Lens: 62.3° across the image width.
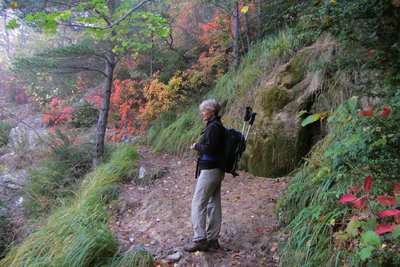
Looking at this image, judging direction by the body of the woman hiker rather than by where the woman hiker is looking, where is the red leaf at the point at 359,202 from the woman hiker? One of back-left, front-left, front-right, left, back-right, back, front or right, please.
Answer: back-left

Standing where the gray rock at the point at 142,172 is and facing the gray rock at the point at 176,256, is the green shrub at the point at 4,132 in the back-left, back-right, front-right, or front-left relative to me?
back-right

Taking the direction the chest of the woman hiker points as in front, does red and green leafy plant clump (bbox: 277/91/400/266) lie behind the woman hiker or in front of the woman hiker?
behind

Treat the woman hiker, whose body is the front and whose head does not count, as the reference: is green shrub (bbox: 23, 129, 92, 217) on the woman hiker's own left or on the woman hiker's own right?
on the woman hiker's own right

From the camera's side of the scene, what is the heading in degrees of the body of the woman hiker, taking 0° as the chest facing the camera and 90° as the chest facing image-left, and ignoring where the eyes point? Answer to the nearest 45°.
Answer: approximately 90°

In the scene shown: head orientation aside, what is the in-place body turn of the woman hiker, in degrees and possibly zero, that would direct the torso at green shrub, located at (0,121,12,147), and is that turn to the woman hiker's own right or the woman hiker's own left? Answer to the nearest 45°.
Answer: approximately 45° to the woman hiker's own right

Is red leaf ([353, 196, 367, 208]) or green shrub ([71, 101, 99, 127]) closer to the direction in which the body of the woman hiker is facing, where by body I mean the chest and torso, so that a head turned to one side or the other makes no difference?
the green shrub

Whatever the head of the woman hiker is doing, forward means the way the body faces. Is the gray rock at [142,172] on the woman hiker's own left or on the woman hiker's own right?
on the woman hiker's own right

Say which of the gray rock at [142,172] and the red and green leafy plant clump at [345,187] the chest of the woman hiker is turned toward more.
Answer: the gray rock

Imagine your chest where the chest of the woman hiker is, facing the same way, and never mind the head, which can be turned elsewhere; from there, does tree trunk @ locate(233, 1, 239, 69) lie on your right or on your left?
on your right
